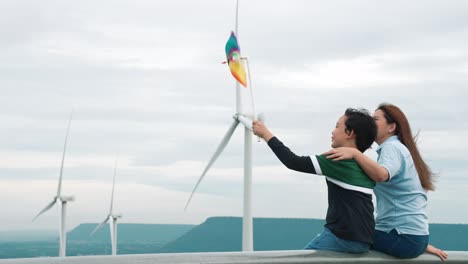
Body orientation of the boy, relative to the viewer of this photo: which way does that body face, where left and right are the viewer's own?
facing away from the viewer and to the left of the viewer

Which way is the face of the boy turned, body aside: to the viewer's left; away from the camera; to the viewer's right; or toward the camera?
to the viewer's left

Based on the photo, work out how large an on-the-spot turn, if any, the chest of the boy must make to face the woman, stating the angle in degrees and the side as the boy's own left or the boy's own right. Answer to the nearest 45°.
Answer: approximately 90° to the boy's own right
